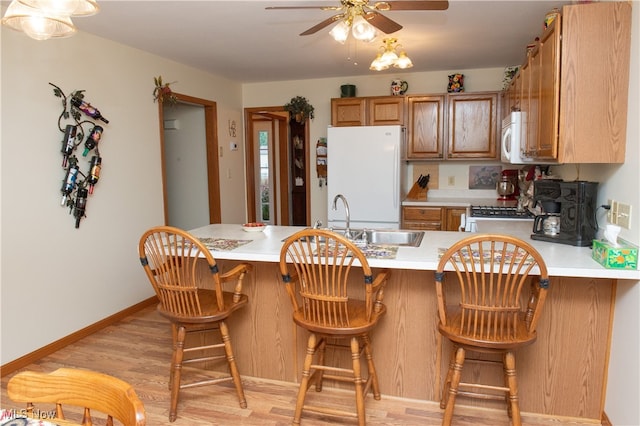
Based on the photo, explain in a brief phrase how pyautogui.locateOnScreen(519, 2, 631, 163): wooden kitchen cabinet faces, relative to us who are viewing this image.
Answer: facing to the left of the viewer

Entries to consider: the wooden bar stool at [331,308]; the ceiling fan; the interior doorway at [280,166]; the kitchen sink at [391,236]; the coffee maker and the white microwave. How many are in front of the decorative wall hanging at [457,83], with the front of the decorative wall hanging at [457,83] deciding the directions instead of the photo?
5

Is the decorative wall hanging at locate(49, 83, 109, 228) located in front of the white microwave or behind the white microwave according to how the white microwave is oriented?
in front

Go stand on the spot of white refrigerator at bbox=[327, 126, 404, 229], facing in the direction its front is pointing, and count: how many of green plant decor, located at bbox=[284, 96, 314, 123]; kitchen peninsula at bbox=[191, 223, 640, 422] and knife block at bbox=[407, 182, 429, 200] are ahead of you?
1

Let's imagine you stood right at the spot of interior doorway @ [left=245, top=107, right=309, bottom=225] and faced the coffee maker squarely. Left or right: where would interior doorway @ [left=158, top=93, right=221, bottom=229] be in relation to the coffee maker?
right

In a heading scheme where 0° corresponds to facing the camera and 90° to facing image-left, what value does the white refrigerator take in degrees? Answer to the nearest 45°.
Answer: approximately 0°

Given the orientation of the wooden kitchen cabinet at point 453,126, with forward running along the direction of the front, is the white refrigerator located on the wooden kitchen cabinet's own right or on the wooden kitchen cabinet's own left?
on the wooden kitchen cabinet's own right

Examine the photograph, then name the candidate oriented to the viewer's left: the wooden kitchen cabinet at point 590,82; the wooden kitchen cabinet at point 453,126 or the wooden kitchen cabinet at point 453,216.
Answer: the wooden kitchen cabinet at point 590,82

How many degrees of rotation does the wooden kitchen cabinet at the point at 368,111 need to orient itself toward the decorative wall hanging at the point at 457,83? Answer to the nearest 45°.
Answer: approximately 90° to its left

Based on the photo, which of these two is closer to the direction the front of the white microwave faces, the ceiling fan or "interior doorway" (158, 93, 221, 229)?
the interior doorway

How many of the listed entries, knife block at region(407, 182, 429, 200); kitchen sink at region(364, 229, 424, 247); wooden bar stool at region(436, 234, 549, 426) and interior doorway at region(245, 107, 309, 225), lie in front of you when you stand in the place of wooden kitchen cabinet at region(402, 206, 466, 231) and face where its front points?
2

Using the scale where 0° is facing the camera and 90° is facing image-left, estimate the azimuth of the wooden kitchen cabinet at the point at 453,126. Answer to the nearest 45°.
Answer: approximately 0°
